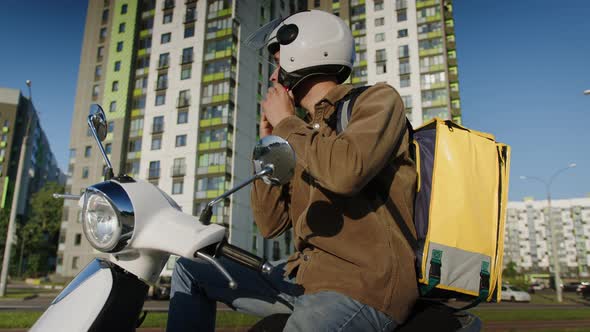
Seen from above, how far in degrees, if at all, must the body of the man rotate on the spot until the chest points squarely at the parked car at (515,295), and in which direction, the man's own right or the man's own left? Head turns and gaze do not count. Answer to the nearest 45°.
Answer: approximately 135° to the man's own right

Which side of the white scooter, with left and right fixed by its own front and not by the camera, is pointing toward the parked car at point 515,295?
back

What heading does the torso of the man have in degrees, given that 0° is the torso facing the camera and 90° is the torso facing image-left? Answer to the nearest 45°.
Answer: approximately 90°

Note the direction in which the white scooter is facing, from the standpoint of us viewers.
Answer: facing the viewer and to the left of the viewer

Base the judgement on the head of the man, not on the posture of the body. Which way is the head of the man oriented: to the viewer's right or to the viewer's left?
to the viewer's left
